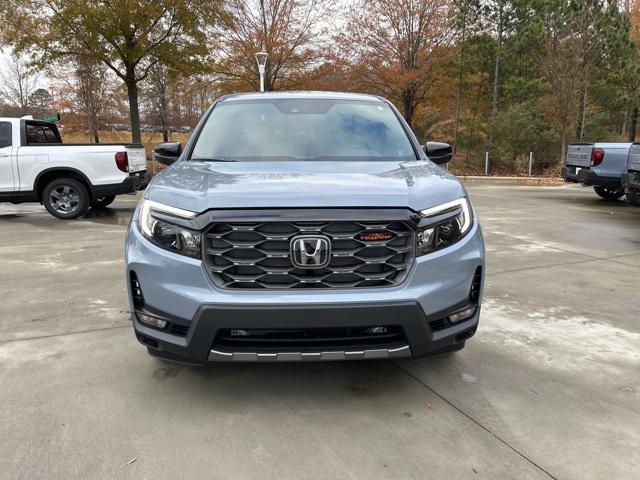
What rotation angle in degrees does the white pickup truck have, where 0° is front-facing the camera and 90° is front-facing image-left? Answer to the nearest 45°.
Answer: approximately 90°

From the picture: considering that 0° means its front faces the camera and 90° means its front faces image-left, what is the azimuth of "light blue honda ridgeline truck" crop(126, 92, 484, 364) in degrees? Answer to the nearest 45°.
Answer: approximately 0°

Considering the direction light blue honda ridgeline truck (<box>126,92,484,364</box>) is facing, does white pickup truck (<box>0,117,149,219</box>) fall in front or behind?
behind

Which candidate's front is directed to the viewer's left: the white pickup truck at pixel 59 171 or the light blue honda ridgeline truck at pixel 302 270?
the white pickup truck

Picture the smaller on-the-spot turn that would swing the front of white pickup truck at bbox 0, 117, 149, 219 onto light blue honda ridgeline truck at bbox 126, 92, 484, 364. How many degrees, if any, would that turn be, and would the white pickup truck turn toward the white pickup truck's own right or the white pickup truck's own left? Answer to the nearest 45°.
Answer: approximately 90° to the white pickup truck's own left

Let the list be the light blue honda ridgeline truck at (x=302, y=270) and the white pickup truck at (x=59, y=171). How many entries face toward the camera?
1

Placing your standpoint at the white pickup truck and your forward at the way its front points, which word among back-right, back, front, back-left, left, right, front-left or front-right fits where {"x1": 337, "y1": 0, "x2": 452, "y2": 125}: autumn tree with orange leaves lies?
back-right

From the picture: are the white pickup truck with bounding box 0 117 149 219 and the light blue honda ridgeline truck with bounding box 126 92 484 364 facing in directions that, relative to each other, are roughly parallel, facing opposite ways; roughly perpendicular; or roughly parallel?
roughly perpendicular

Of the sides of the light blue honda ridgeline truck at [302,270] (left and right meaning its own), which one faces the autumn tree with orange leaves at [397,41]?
back

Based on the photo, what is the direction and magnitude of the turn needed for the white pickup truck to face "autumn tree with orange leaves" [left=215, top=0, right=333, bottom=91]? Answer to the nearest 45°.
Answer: approximately 135° to its right

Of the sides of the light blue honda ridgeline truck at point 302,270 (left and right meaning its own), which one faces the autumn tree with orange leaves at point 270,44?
back
